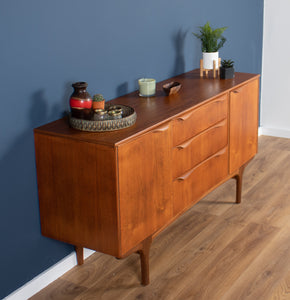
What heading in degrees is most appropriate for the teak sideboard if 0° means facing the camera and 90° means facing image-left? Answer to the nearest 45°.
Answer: approximately 315°
